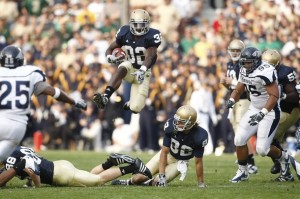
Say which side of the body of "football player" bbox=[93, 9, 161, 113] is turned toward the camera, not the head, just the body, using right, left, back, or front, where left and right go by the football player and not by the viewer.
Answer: front

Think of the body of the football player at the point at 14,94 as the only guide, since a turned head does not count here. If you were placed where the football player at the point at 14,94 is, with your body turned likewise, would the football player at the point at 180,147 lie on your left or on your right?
on your right

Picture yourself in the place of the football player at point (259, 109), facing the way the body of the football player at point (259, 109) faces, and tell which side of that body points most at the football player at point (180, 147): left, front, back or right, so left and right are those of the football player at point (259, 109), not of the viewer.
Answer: front

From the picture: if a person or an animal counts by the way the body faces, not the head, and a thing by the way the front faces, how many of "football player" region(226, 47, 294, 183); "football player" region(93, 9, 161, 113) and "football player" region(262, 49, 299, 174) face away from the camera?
0

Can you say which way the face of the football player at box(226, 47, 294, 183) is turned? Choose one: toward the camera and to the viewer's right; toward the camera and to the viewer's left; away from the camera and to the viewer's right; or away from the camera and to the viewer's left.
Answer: toward the camera and to the viewer's left

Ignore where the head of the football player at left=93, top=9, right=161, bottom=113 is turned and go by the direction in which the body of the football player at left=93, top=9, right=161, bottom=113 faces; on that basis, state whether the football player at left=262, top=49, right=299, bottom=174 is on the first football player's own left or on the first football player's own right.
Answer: on the first football player's own left

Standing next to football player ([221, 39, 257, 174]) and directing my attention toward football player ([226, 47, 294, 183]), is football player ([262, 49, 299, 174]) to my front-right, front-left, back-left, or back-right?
front-left

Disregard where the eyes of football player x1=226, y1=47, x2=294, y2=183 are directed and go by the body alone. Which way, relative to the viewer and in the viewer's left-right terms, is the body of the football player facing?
facing the viewer and to the left of the viewer

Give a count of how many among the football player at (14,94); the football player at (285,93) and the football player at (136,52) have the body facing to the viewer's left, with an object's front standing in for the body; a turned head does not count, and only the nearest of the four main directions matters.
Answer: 1

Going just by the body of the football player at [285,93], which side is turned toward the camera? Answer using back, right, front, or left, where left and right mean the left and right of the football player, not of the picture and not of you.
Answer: left

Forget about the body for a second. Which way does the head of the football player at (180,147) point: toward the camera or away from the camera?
toward the camera
